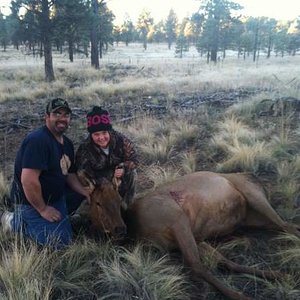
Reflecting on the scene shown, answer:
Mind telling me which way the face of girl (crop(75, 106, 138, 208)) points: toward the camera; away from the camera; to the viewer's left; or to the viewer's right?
toward the camera

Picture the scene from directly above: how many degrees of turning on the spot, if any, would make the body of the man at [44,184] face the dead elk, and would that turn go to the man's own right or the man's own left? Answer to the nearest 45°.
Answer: approximately 45° to the man's own left

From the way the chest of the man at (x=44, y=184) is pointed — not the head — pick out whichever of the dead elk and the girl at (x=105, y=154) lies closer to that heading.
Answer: the dead elk

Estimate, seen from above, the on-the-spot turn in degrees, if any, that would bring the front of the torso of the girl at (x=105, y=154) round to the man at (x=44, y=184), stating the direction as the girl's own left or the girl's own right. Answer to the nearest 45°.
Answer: approximately 45° to the girl's own right

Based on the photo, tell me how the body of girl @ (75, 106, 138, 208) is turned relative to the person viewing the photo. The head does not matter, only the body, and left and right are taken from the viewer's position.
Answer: facing the viewer

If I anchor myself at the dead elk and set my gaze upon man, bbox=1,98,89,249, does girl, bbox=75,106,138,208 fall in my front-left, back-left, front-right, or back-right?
front-right

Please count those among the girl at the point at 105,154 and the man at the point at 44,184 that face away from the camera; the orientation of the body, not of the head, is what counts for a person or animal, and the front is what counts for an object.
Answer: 0

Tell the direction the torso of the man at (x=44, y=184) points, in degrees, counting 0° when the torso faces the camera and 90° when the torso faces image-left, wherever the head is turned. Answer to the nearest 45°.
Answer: approximately 315°
